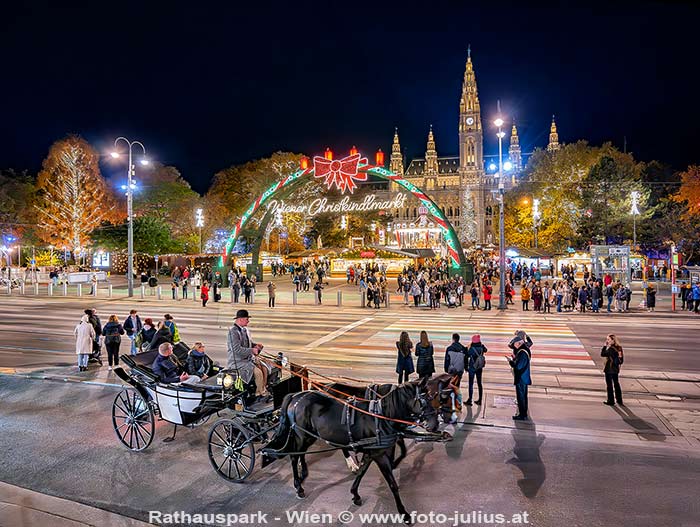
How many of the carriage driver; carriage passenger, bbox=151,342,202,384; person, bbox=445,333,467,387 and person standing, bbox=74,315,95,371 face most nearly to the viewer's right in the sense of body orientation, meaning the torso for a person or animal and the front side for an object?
2

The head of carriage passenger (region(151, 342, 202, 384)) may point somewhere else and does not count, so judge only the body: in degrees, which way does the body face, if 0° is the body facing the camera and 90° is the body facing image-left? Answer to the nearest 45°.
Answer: approximately 270°

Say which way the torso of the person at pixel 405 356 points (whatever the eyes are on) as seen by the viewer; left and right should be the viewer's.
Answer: facing away from the viewer

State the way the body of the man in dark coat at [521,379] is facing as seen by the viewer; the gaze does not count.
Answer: to the viewer's left

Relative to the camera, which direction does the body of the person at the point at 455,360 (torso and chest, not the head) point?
away from the camera

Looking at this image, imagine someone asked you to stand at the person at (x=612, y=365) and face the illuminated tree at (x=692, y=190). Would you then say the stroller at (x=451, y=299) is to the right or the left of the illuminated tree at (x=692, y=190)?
left

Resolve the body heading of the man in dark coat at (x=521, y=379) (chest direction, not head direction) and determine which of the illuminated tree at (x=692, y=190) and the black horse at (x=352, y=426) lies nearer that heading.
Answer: the black horse

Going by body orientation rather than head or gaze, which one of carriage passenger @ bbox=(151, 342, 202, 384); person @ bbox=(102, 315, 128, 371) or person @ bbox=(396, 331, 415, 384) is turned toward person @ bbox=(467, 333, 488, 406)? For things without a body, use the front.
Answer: the carriage passenger

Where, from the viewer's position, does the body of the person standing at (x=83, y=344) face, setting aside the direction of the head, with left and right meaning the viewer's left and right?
facing away from the viewer

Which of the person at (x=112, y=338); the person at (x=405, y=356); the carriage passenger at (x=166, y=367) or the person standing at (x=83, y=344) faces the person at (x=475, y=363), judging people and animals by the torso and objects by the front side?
the carriage passenger
